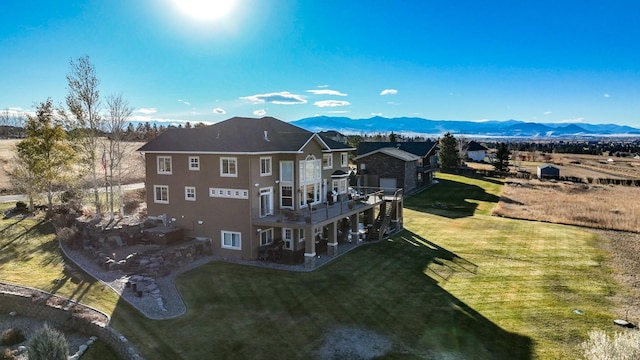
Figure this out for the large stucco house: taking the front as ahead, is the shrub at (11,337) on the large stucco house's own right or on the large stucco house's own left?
on the large stucco house's own left

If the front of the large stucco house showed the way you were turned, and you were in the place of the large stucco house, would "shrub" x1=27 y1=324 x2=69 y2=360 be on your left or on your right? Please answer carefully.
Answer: on your left

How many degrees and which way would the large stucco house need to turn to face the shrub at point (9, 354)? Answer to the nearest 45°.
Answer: approximately 90° to its left

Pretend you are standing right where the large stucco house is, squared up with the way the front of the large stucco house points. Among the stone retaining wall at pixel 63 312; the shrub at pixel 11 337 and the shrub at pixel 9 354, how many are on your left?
3

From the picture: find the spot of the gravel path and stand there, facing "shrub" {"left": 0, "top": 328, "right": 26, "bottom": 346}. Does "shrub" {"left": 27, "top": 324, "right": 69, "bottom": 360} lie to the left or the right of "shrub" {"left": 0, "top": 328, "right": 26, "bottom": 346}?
left

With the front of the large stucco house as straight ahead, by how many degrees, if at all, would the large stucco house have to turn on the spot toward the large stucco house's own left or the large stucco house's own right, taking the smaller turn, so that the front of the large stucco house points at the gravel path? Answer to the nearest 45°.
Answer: approximately 90° to the large stucco house's own left

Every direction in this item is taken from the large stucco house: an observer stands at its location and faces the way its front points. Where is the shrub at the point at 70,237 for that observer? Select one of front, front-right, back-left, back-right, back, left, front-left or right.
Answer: front-left
